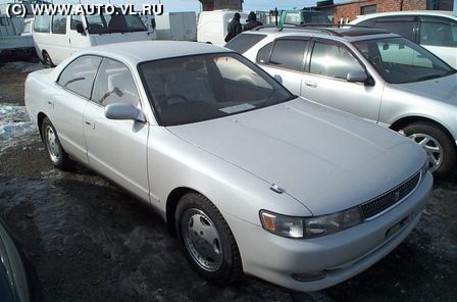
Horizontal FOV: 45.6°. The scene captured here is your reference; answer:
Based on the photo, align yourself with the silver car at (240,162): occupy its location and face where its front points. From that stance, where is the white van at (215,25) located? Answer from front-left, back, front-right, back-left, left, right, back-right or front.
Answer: back-left

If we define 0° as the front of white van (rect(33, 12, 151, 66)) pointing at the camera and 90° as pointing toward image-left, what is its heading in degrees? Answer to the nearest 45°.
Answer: approximately 315°

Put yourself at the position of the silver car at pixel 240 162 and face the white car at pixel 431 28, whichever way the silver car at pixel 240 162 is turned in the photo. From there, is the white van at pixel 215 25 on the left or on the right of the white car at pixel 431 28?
left

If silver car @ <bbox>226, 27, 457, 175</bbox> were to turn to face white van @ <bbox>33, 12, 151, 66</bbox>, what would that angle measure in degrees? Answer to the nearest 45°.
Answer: approximately 180°

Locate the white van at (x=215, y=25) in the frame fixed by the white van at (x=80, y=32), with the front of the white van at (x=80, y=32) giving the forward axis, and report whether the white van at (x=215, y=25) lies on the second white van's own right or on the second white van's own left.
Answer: on the second white van's own left
